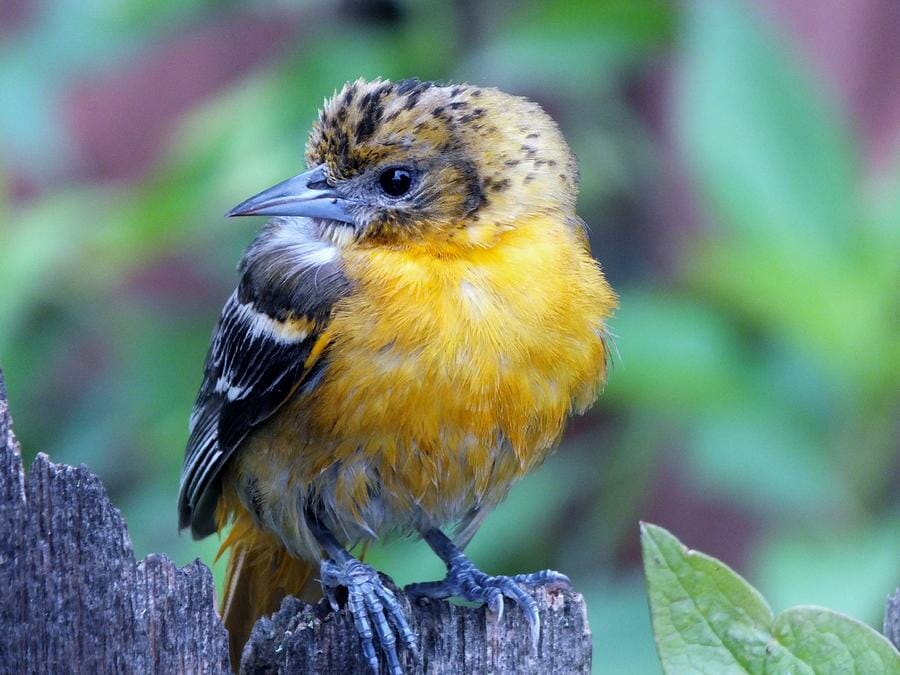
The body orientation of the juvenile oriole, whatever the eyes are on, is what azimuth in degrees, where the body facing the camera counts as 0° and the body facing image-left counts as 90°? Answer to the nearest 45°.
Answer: approximately 315°
